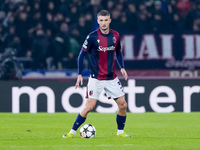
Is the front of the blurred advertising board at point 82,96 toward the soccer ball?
yes

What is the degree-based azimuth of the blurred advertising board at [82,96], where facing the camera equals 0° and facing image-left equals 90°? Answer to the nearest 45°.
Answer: approximately 0°

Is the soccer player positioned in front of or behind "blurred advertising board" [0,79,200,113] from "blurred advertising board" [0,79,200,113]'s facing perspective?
in front
